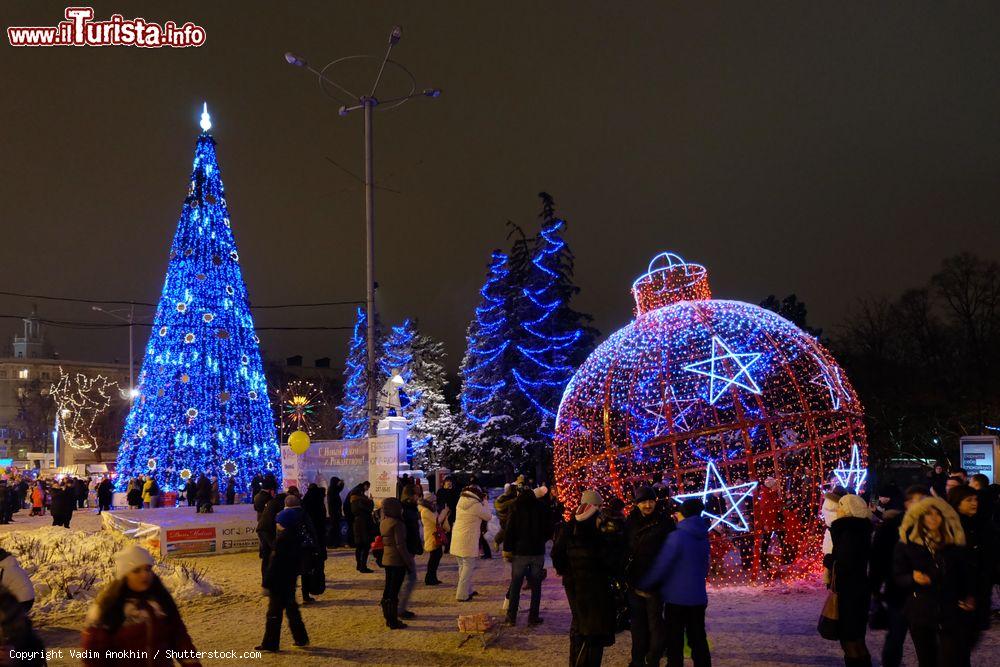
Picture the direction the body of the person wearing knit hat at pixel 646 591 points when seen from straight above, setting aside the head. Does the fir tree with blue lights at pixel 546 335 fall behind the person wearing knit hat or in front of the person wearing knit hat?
behind

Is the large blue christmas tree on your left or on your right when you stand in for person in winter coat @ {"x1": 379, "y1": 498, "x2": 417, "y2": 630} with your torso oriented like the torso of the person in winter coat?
on your left

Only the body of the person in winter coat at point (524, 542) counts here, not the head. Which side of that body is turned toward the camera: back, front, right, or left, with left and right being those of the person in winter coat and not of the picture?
back

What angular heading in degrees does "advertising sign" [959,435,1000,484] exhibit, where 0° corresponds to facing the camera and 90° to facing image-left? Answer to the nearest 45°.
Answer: approximately 0°

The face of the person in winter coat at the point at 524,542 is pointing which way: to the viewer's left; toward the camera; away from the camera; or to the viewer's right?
away from the camera

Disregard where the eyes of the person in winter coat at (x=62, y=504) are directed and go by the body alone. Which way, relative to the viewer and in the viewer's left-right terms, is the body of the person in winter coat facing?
facing away from the viewer

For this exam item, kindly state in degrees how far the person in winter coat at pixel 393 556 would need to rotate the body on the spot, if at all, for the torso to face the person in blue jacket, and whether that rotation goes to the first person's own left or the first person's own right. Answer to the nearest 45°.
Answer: approximately 45° to the first person's own right
